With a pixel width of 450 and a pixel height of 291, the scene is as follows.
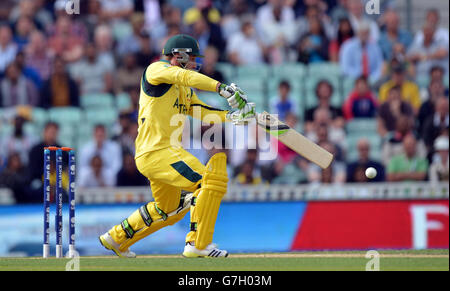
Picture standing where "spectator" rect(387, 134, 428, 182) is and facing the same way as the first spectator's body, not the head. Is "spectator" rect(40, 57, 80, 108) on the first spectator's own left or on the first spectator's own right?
on the first spectator's own right

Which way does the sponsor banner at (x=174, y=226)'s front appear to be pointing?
toward the camera

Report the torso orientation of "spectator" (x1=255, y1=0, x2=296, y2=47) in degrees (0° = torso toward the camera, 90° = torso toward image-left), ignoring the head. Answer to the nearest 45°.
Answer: approximately 0°

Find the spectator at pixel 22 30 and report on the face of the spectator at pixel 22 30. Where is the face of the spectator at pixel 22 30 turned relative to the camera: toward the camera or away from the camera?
toward the camera

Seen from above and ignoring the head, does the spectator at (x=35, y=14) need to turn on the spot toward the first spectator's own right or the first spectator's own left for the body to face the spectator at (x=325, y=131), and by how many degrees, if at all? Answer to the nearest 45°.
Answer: approximately 45° to the first spectator's own left

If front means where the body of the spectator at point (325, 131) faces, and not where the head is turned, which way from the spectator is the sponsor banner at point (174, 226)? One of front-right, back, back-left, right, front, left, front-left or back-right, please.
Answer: front-right

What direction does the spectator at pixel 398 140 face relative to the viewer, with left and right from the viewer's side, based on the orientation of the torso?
facing the viewer

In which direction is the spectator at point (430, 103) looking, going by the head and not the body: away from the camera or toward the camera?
toward the camera

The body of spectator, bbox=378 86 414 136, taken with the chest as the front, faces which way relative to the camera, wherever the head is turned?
toward the camera

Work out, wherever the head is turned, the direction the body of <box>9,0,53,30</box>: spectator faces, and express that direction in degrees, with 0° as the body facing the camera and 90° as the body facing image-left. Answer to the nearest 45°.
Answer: approximately 0°

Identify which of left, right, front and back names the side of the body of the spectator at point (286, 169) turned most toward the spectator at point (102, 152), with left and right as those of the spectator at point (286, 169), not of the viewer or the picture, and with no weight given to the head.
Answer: right

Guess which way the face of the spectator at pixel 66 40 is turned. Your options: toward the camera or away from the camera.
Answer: toward the camera

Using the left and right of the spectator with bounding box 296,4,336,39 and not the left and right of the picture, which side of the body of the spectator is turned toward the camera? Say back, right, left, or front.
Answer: front
